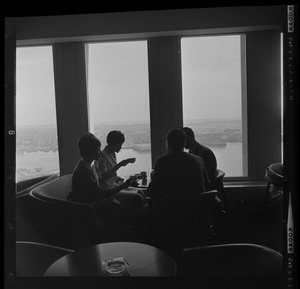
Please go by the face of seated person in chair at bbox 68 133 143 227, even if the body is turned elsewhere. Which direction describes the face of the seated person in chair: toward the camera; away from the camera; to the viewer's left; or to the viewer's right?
to the viewer's right

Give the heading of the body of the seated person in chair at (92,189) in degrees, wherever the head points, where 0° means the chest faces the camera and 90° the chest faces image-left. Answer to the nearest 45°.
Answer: approximately 270°

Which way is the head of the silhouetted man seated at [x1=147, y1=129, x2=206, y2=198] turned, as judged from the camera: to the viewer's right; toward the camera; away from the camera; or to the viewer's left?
away from the camera
